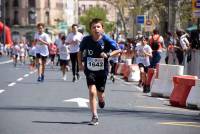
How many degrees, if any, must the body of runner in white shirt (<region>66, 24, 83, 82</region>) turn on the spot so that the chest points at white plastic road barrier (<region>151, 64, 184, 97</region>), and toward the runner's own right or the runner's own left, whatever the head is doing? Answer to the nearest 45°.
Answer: approximately 45° to the runner's own left

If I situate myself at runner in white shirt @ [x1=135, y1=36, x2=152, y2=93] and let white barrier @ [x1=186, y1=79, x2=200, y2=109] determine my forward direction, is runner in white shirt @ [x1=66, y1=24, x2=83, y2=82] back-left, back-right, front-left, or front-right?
back-right

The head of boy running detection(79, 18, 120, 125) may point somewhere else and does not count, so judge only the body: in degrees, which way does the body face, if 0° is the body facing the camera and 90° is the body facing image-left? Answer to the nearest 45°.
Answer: approximately 0°

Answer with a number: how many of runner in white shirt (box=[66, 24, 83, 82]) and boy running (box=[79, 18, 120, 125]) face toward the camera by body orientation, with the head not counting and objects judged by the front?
2

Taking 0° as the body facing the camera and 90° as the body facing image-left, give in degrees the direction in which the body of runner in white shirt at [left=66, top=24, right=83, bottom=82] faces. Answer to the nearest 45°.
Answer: approximately 0°

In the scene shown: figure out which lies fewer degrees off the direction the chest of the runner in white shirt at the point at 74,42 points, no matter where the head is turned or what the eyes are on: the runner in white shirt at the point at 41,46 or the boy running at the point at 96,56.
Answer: the boy running
